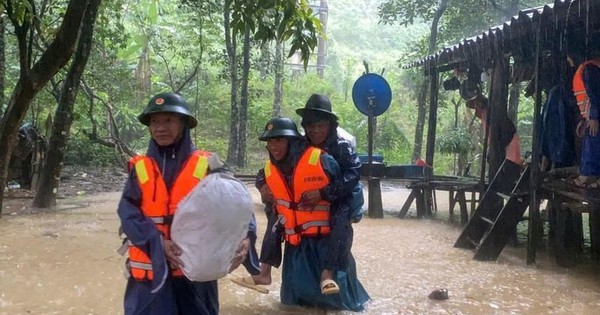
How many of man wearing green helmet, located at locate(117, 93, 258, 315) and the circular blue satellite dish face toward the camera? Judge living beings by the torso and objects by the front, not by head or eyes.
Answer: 2

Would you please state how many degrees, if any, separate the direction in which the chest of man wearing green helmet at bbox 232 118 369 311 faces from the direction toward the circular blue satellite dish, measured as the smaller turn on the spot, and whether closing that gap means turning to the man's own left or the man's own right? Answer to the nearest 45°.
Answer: approximately 135° to the man's own right

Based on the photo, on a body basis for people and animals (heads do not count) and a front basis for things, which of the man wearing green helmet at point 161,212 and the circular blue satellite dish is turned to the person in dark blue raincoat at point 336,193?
the circular blue satellite dish

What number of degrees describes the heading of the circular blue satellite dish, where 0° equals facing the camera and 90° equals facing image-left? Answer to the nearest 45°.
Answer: approximately 0°

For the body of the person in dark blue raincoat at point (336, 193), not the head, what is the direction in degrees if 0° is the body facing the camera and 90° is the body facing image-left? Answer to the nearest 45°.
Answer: approximately 45°

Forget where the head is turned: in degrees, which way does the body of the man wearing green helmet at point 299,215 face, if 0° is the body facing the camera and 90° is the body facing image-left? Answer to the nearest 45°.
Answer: approximately 45°

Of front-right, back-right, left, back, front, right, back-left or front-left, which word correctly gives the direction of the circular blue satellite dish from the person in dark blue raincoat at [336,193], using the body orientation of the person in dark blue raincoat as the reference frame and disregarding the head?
back-right

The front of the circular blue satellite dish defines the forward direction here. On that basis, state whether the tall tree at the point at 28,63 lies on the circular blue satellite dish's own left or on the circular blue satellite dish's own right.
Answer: on the circular blue satellite dish's own right

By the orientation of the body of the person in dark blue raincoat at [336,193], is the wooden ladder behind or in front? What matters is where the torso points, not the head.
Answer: behind

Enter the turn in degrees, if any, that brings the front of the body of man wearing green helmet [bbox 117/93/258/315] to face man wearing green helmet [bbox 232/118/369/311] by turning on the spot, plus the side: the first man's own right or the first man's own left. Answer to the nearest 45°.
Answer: approximately 135° to the first man's own left
